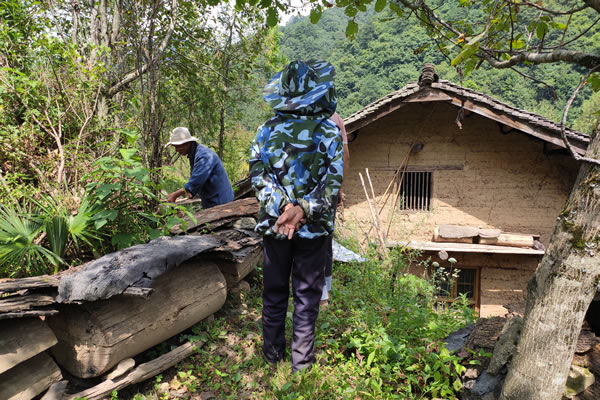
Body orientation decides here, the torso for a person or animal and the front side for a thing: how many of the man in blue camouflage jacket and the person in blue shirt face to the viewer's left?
1

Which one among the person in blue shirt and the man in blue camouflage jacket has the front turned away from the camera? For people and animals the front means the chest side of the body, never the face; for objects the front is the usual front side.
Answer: the man in blue camouflage jacket

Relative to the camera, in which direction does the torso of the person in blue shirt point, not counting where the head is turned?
to the viewer's left

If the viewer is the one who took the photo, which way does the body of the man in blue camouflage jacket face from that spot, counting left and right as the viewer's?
facing away from the viewer

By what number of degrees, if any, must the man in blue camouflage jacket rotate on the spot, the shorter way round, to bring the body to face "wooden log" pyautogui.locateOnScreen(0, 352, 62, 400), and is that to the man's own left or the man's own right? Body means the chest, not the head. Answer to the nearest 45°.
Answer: approximately 90° to the man's own left

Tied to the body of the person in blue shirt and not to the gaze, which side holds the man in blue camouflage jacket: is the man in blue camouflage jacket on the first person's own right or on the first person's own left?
on the first person's own left

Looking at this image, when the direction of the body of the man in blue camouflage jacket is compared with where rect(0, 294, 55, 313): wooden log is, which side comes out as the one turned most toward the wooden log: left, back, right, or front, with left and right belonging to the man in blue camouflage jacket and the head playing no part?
left

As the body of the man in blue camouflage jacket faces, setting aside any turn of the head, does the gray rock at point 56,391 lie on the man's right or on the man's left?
on the man's left

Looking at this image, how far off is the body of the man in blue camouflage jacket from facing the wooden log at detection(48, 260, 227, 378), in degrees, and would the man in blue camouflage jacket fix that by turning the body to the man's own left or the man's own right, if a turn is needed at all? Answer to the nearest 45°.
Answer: approximately 90° to the man's own left

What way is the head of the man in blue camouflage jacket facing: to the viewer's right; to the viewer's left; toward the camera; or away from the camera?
away from the camera

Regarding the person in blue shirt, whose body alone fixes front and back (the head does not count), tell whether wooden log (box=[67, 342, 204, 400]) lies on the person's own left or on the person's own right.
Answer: on the person's own left

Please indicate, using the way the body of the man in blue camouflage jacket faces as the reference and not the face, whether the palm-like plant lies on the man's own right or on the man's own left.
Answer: on the man's own left
